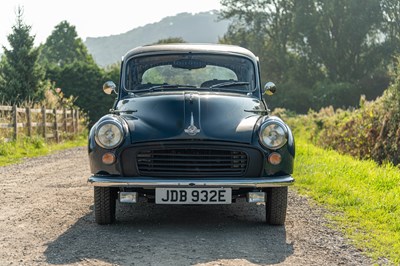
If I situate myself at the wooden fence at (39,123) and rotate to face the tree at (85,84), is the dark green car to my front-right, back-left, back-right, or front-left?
back-right

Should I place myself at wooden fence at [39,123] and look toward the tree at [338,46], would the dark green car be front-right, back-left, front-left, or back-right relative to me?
back-right

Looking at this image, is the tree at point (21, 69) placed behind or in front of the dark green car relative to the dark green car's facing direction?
behind

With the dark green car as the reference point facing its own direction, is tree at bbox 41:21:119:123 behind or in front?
behind

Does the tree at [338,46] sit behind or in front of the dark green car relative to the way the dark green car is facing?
behind

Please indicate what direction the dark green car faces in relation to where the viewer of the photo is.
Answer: facing the viewer
